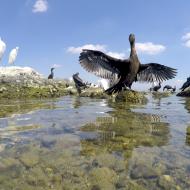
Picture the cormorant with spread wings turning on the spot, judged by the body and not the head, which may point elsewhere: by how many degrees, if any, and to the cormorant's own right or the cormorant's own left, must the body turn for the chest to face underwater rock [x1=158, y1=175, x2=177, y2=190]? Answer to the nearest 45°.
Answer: approximately 45° to the cormorant's own right

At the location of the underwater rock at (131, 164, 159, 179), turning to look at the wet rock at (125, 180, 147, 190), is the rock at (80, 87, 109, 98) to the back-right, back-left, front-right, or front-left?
back-right

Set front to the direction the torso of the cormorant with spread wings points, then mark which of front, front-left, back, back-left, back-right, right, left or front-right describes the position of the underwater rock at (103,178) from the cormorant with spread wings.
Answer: front-right

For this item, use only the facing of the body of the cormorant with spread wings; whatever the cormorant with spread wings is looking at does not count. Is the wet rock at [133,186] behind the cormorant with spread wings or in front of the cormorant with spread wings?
in front

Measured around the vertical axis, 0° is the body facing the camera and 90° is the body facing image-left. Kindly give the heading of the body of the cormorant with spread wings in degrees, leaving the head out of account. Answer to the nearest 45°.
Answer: approximately 315°
